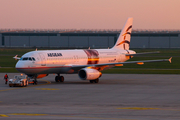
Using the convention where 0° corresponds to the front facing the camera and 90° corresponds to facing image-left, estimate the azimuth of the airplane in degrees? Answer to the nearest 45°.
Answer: approximately 45°
